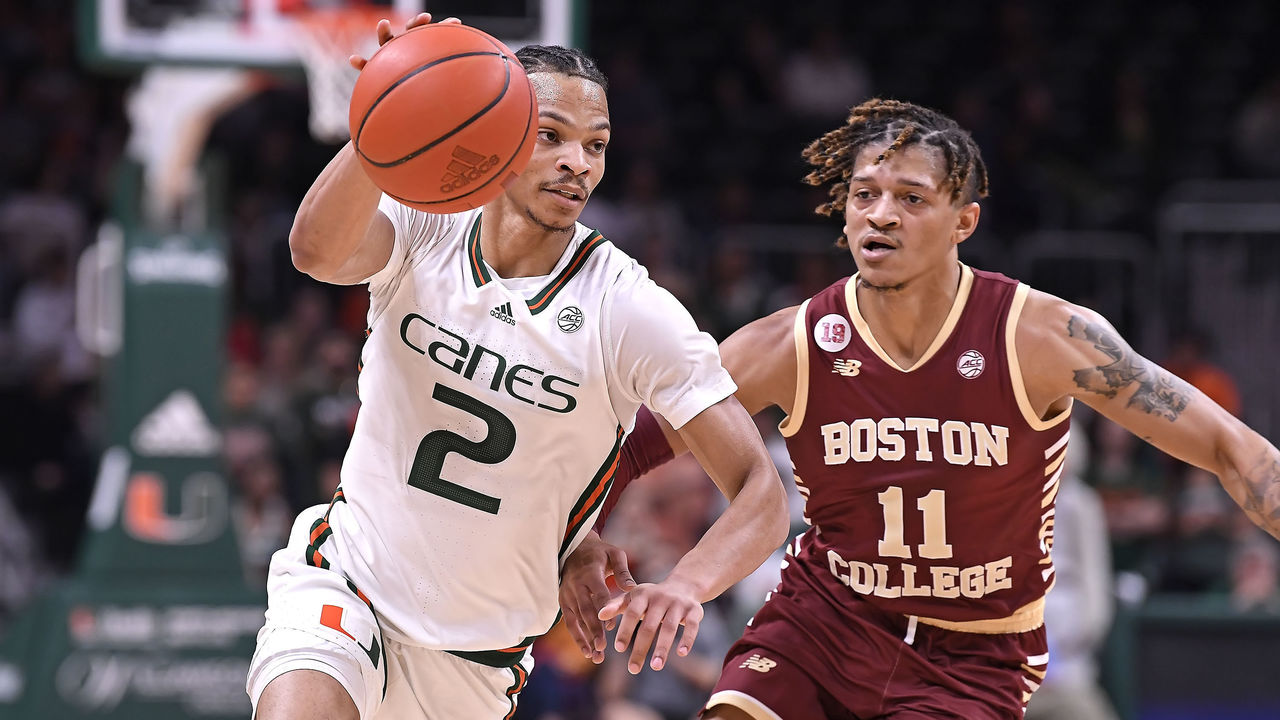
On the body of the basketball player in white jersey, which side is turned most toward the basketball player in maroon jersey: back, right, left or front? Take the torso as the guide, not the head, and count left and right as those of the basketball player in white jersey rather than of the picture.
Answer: left

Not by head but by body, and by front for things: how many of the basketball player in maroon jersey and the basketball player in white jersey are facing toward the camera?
2

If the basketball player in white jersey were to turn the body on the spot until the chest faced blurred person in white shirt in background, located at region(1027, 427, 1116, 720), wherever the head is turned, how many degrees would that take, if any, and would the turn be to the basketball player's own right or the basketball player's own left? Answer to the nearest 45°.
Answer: approximately 135° to the basketball player's own left

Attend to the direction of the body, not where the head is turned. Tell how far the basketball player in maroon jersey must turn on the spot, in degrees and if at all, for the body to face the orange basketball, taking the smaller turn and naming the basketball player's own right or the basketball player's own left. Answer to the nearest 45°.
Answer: approximately 45° to the basketball player's own right

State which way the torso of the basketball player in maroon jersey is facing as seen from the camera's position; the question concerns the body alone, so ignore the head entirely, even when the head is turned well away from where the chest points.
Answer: toward the camera

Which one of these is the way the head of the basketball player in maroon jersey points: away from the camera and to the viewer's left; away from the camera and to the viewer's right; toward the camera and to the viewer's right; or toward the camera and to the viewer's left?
toward the camera and to the viewer's left

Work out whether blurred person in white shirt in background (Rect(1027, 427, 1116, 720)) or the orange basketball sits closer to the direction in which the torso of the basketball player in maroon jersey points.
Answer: the orange basketball

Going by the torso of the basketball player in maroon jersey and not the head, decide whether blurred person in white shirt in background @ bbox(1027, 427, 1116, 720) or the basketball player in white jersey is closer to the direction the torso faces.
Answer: the basketball player in white jersey

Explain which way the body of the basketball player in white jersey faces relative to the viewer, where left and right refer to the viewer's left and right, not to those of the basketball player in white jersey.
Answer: facing the viewer
